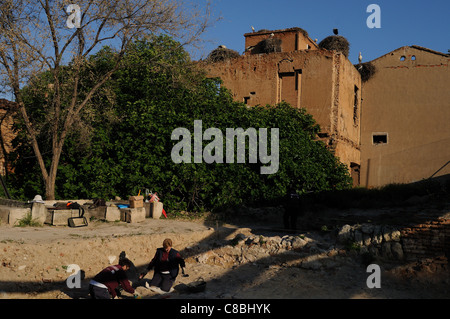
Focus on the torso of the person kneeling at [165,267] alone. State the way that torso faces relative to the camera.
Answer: toward the camera

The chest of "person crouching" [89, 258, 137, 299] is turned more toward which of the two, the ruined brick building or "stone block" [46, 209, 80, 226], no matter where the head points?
the ruined brick building

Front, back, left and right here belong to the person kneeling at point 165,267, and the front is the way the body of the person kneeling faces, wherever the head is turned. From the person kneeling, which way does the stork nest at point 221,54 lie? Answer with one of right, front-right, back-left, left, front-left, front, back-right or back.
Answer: back

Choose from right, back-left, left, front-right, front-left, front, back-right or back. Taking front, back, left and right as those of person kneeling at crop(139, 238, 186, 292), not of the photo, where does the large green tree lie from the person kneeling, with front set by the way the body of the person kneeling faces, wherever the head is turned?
back

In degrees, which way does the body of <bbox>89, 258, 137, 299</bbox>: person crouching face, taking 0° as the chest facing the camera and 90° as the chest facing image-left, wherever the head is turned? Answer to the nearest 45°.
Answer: approximately 270°

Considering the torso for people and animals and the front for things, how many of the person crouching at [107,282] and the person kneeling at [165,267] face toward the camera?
1

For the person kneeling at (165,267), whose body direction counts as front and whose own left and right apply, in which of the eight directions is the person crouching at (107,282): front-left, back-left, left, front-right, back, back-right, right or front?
front-right
